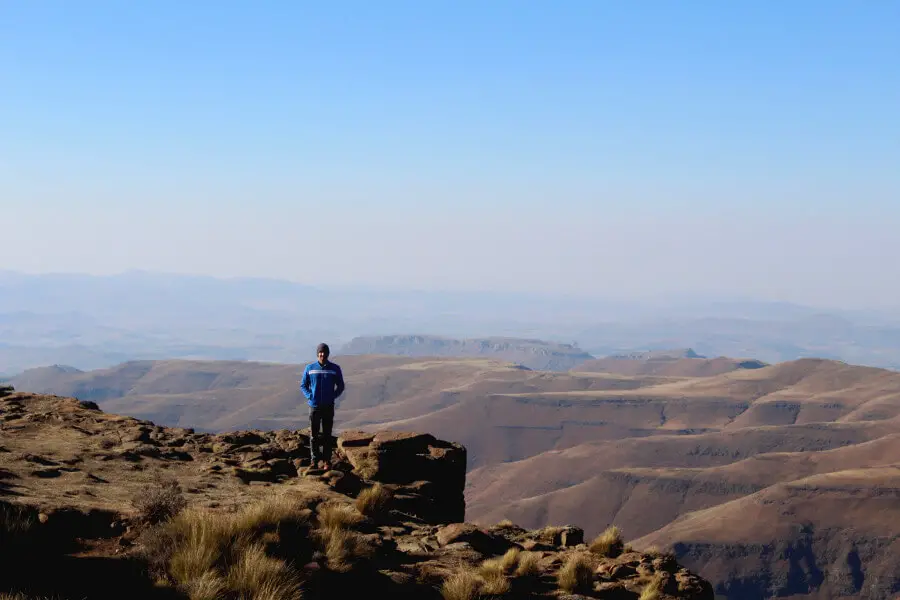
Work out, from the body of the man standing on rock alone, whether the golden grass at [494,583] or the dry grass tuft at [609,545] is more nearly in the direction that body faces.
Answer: the golden grass

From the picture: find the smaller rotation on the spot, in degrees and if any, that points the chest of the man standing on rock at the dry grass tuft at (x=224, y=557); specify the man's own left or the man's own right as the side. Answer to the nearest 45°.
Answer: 0° — they already face it

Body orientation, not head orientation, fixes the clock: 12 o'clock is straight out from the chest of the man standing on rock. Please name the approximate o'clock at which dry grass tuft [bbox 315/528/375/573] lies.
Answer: The dry grass tuft is roughly at 12 o'clock from the man standing on rock.

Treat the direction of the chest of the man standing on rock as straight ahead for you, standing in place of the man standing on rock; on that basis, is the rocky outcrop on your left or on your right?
on your left

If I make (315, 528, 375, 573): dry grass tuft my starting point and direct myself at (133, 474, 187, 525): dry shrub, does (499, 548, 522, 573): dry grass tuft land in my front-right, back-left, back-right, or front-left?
back-right

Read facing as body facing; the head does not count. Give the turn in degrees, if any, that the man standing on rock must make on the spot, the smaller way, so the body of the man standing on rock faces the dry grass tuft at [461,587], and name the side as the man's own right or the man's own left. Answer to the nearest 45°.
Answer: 0° — they already face it

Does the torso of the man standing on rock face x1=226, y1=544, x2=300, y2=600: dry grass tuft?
yes

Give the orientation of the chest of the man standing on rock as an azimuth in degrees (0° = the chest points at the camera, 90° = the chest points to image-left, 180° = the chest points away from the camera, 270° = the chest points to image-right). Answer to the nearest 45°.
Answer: approximately 0°
